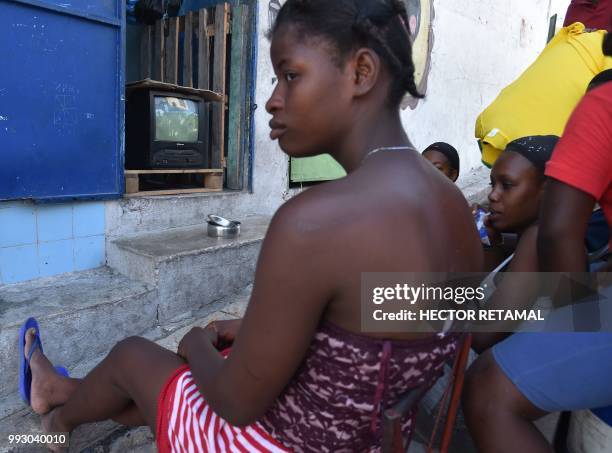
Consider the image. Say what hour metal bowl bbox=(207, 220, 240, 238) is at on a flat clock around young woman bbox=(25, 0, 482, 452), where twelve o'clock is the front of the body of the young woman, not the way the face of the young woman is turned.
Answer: The metal bowl is roughly at 1 o'clock from the young woman.

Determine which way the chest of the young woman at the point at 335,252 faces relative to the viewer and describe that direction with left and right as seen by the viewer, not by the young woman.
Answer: facing away from the viewer and to the left of the viewer

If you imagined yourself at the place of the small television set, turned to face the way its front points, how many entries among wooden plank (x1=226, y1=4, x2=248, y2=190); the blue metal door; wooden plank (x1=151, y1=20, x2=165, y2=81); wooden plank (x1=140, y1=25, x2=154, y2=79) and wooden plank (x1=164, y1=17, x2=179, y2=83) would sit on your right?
1

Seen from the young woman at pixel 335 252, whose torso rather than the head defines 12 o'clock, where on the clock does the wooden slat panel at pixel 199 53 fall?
The wooden slat panel is roughly at 1 o'clock from the young woman.

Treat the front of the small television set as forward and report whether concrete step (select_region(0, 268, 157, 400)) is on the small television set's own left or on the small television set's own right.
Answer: on the small television set's own right

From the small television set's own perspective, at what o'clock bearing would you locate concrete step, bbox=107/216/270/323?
The concrete step is roughly at 1 o'clock from the small television set.

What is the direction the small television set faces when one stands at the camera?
facing the viewer and to the right of the viewer

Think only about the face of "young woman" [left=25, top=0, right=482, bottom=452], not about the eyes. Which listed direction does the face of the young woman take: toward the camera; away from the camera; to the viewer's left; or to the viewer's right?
to the viewer's left

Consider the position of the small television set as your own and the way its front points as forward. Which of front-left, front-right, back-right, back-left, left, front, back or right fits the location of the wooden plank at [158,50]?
back-left
